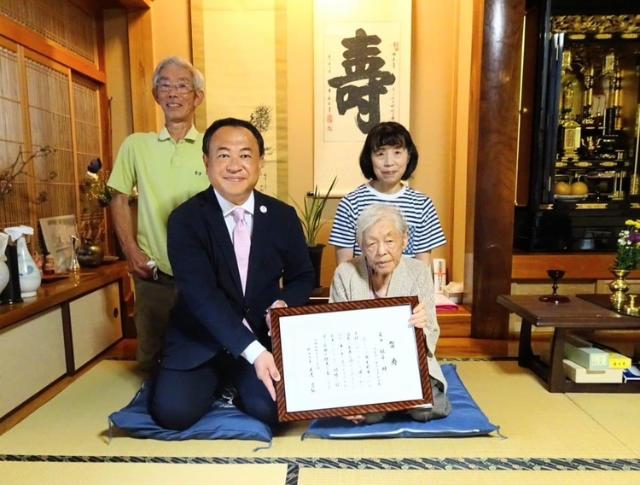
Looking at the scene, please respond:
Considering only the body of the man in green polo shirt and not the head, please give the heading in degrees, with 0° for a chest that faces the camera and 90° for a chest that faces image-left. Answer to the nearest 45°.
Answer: approximately 0°

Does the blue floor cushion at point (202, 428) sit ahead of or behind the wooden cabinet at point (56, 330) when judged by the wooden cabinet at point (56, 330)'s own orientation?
ahead

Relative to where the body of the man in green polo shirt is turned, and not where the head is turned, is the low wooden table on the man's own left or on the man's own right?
on the man's own left

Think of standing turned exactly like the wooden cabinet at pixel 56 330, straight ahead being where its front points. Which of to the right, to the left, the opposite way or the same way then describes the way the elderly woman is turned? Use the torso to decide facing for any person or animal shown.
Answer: to the right

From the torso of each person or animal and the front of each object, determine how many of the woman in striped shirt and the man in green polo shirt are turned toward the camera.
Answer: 2

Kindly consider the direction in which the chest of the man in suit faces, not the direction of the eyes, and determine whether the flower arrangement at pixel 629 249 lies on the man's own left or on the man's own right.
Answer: on the man's own left

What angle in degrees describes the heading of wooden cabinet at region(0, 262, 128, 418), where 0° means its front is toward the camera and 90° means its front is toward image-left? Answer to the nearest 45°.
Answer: approximately 315°

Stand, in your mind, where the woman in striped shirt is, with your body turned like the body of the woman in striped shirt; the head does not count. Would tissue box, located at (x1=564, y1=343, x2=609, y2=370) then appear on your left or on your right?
on your left

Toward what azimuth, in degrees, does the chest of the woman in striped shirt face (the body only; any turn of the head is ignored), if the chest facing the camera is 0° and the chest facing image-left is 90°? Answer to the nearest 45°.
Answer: approximately 0°
